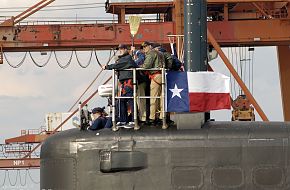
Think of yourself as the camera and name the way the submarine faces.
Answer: facing to the left of the viewer

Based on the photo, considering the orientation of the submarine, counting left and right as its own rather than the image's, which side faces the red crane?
right
